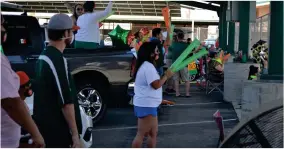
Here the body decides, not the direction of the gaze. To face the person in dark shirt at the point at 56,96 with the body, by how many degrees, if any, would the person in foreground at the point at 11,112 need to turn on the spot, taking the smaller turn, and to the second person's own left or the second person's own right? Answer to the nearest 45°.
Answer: approximately 45° to the second person's own left

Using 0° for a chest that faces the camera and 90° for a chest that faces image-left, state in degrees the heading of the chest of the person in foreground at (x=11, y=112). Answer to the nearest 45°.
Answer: approximately 270°

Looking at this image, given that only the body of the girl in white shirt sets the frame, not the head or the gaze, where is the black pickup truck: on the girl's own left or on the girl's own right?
on the girl's own left

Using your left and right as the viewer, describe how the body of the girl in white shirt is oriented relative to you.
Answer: facing to the right of the viewer

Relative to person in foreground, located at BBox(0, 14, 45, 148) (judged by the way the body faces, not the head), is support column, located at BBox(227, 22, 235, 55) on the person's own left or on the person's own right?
on the person's own left

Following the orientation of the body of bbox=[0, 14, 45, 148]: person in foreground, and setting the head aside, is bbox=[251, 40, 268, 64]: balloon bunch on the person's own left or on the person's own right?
on the person's own left
